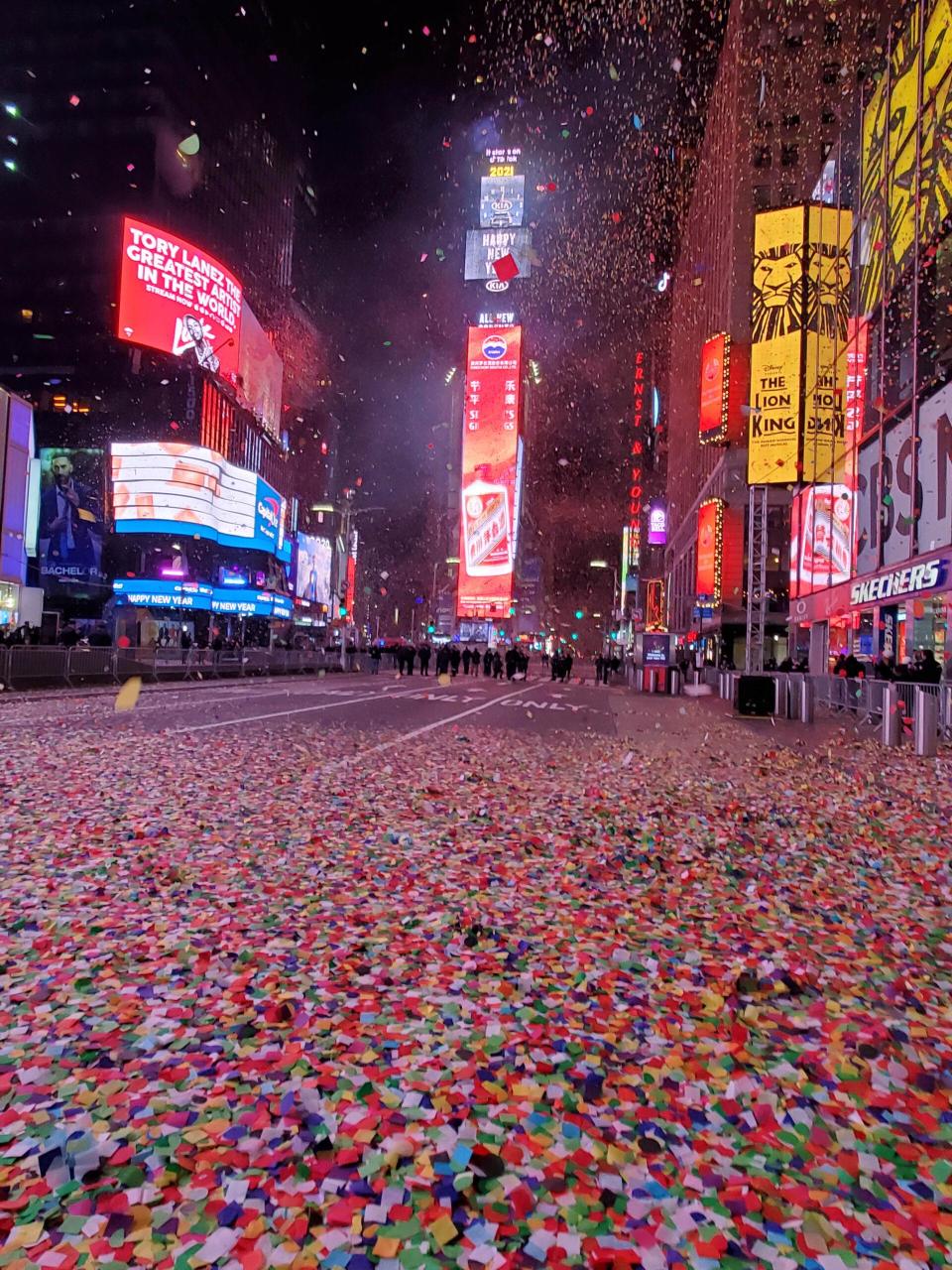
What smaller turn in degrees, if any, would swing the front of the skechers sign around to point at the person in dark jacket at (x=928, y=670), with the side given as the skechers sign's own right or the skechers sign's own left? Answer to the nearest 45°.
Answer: approximately 45° to the skechers sign's own left

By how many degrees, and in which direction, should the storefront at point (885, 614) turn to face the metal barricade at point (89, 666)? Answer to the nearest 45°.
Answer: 0° — it already faces it

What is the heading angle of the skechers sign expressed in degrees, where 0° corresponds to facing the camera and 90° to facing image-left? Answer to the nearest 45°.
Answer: approximately 45°

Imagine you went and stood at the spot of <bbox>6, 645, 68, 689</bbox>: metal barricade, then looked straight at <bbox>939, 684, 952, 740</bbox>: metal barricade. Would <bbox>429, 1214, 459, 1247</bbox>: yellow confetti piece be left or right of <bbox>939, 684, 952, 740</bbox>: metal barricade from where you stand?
right

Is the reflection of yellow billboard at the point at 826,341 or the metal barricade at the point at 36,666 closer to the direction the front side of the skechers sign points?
the metal barricade

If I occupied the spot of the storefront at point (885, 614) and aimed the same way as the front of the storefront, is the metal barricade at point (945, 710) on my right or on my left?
on my left

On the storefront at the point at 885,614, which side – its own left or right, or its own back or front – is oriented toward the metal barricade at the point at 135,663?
front

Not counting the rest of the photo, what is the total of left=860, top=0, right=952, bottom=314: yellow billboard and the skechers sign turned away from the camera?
0

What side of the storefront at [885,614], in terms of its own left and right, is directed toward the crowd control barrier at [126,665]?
front

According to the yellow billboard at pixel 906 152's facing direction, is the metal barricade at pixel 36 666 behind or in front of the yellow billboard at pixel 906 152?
in front

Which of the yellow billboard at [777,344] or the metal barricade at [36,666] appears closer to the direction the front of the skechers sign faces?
the metal barricade

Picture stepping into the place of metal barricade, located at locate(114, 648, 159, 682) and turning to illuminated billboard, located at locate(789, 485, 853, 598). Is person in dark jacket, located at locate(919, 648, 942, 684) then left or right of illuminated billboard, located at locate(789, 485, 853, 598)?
right

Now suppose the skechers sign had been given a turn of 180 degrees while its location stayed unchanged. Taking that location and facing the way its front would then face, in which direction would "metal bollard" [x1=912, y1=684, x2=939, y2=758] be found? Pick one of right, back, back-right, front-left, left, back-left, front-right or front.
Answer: back-right

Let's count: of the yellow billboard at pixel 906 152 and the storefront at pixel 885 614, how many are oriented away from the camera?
0

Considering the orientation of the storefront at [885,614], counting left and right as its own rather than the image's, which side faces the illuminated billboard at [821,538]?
right

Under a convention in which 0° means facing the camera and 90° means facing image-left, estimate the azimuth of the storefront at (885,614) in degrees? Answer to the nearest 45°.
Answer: approximately 45°
